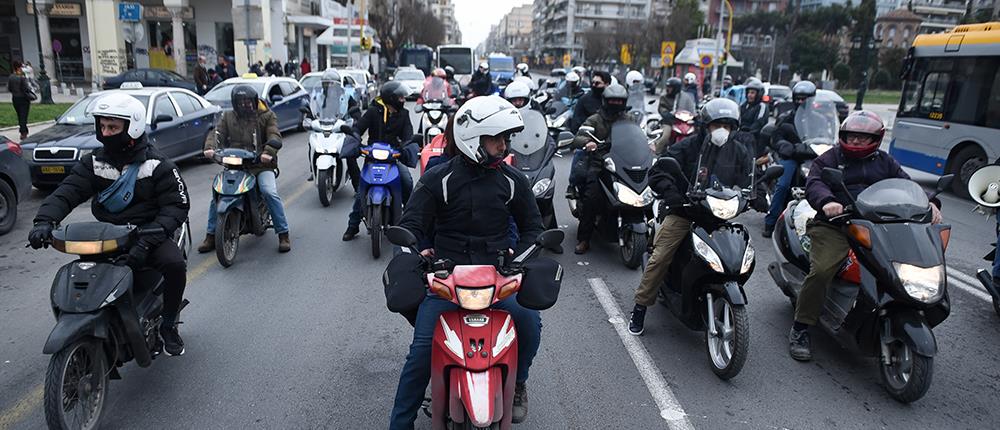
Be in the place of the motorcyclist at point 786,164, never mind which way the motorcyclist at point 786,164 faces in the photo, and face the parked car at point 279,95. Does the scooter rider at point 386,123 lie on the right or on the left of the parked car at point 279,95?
left

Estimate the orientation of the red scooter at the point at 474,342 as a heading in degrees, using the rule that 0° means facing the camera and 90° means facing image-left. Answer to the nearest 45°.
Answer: approximately 0°

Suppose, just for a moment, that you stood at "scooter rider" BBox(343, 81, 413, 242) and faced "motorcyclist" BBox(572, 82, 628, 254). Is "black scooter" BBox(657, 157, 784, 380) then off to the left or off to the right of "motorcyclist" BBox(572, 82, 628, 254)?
right

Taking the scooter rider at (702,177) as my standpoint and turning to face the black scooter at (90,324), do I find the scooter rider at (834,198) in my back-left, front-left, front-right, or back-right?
back-left

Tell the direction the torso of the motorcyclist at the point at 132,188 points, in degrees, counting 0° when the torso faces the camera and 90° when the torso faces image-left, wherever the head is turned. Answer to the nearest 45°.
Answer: approximately 45°

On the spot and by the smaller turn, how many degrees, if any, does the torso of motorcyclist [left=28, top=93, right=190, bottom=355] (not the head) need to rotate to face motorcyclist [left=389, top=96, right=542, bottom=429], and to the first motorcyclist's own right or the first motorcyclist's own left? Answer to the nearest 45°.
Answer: approximately 90° to the first motorcyclist's own left

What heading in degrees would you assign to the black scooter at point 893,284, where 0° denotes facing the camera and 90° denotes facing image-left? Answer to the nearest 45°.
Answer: approximately 315°

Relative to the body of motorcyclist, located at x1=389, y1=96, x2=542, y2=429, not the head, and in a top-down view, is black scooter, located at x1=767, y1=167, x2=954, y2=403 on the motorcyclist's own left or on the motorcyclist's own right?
on the motorcyclist's own left

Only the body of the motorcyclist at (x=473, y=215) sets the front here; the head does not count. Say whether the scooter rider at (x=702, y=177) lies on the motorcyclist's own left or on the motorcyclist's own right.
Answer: on the motorcyclist's own left
